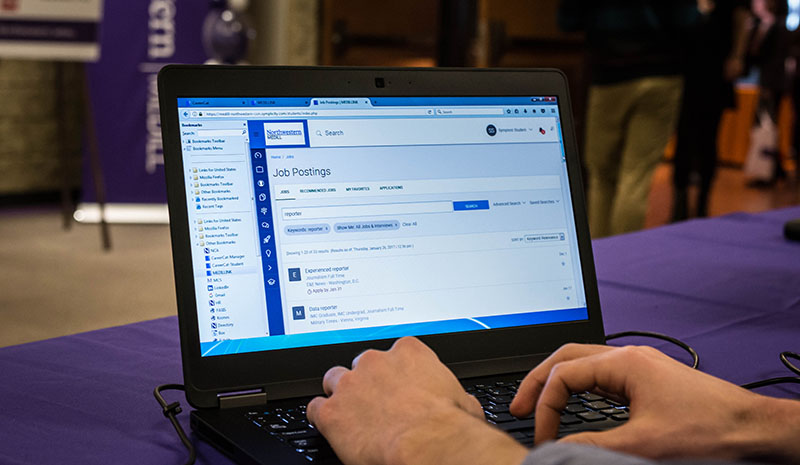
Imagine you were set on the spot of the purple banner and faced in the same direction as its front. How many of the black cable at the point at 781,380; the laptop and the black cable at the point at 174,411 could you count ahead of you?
3

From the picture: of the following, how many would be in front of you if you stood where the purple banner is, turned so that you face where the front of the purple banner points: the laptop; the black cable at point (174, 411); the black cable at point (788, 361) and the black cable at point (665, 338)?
4

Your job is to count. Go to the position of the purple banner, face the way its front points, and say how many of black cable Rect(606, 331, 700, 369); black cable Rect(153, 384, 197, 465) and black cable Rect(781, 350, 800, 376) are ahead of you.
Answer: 3

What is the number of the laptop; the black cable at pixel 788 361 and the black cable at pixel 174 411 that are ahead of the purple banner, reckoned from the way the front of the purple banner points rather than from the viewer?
3

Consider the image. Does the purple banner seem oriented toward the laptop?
yes

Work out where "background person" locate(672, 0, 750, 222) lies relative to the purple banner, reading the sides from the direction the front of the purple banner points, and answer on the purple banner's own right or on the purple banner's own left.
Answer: on the purple banner's own left

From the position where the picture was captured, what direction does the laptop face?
facing the viewer and to the right of the viewer

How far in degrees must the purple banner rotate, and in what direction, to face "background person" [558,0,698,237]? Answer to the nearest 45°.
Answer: approximately 45° to its left

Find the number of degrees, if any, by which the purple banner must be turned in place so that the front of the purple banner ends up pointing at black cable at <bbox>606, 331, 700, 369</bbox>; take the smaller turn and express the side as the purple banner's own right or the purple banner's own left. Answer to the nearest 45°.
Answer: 0° — it already faces it

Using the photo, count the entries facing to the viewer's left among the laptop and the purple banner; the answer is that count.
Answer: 0
